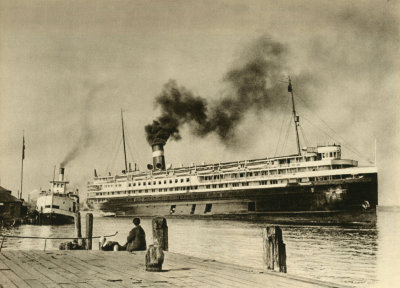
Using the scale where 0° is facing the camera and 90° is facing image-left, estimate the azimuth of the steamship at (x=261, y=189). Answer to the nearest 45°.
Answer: approximately 315°

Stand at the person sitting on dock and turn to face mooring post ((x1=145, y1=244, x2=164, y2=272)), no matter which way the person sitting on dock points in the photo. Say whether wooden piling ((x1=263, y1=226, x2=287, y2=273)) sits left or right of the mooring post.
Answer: left

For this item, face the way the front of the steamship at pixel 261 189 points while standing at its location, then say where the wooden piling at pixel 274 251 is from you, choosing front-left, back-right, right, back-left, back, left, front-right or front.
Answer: front-right

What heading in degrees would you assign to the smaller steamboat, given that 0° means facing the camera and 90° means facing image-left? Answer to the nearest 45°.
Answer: approximately 0°

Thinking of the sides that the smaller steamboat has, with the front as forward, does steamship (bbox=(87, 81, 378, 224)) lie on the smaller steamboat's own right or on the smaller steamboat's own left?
on the smaller steamboat's own left

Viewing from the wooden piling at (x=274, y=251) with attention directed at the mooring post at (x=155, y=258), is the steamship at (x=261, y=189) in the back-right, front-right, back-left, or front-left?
back-right

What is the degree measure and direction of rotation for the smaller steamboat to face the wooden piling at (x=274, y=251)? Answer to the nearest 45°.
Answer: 0° — it already faces it

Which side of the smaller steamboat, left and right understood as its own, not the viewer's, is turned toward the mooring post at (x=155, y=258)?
front

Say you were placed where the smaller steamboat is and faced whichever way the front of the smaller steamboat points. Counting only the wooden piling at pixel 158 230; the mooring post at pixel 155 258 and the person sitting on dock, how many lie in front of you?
3

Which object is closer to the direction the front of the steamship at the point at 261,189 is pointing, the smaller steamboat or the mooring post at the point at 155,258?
the mooring post

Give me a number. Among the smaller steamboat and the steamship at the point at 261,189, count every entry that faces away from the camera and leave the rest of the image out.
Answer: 0

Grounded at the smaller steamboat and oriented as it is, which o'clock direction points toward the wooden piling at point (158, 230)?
The wooden piling is roughly at 12 o'clock from the smaller steamboat.
